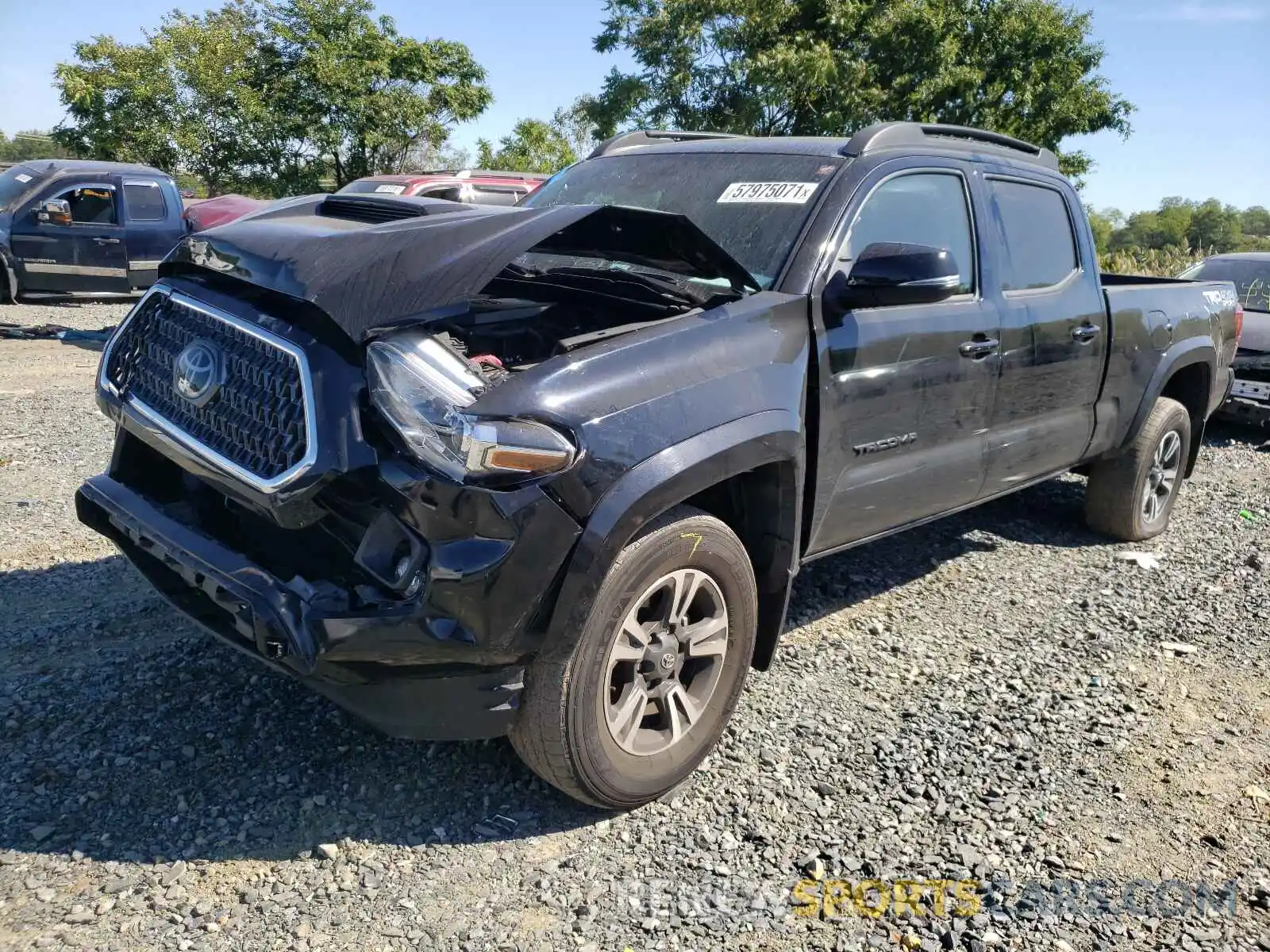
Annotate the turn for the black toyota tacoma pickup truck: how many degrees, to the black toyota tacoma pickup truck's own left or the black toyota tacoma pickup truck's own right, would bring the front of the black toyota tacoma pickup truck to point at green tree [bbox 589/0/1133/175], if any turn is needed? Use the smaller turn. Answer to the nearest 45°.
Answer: approximately 135° to the black toyota tacoma pickup truck's own right

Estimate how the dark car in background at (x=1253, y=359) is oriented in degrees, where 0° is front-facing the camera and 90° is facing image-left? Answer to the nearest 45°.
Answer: approximately 45°

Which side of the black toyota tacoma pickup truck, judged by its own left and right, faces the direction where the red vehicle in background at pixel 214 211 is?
right

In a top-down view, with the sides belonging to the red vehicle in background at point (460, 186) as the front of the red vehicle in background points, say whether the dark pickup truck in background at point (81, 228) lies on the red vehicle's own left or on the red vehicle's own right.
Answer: on the red vehicle's own right

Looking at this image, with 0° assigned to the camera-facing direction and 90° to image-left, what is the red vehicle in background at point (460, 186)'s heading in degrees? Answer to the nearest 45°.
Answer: approximately 45°
